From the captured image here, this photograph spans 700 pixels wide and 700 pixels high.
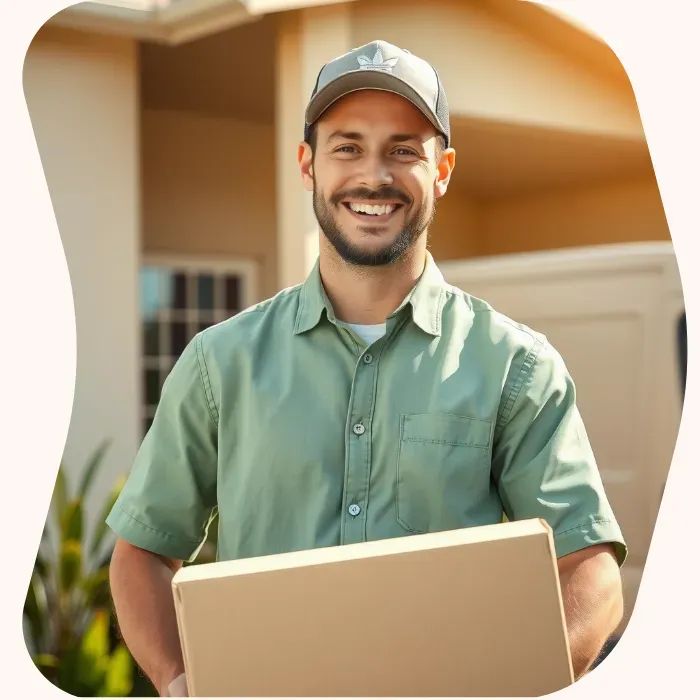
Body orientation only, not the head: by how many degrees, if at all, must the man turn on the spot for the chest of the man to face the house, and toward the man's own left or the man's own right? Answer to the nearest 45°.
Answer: approximately 180°

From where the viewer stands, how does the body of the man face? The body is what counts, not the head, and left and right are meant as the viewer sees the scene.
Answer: facing the viewer

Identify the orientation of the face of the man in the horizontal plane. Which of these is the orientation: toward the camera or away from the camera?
toward the camera
